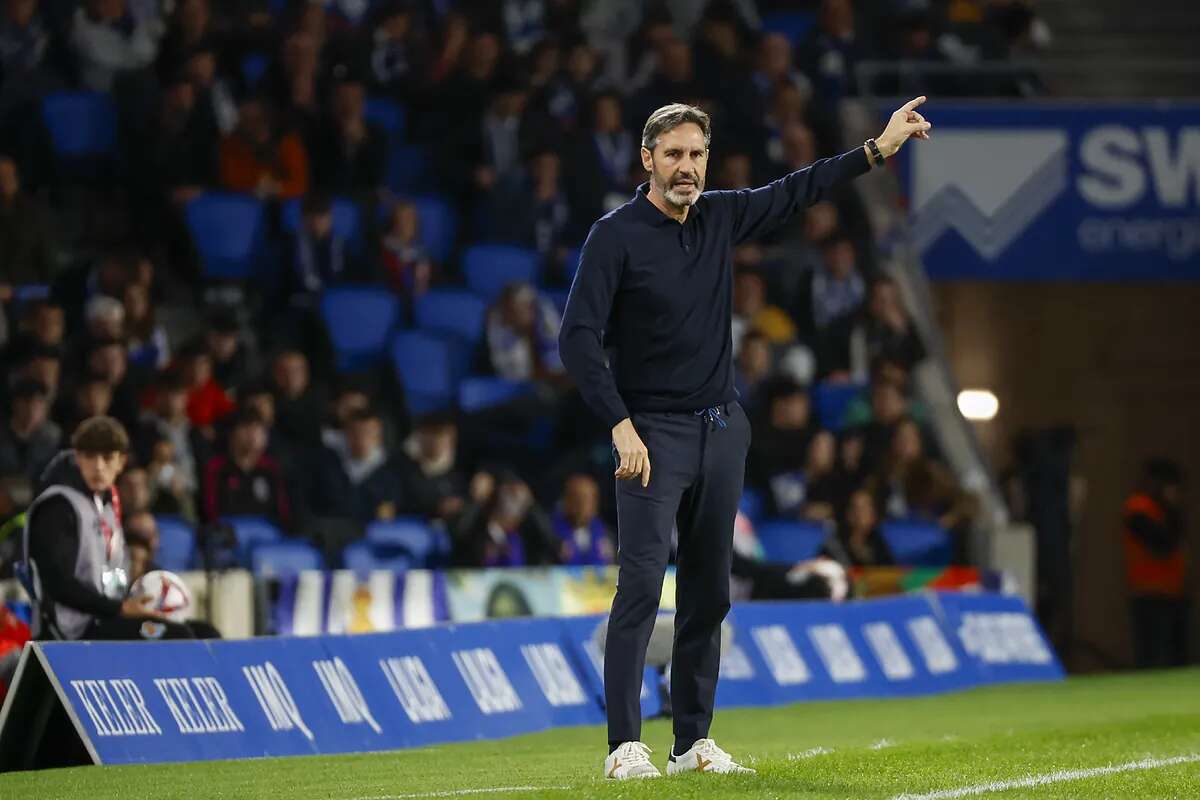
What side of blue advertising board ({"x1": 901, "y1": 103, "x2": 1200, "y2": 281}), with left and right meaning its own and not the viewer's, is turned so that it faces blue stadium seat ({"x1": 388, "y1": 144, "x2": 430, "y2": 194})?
right

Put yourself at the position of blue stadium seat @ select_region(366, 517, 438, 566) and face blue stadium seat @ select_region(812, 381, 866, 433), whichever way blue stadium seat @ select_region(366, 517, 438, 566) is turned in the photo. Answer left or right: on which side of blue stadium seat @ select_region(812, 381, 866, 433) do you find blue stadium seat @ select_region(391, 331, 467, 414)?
left

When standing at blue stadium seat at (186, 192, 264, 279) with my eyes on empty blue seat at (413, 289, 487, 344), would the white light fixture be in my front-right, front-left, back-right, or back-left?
front-left

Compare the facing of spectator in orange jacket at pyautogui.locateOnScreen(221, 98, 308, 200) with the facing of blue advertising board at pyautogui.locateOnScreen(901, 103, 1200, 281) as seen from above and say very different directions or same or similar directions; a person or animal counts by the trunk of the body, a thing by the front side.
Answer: same or similar directions

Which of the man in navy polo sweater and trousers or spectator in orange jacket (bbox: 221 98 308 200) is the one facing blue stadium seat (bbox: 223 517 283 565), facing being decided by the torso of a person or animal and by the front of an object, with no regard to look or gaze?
the spectator in orange jacket

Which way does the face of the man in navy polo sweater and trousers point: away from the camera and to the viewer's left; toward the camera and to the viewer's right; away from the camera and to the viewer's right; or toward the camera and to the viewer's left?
toward the camera and to the viewer's right

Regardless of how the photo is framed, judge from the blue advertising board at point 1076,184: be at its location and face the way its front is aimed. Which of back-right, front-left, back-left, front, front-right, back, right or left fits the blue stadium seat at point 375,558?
front-right

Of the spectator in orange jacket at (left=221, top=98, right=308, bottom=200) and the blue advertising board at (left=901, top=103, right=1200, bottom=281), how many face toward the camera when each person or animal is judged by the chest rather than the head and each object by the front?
2

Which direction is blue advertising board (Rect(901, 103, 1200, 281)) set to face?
toward the camera

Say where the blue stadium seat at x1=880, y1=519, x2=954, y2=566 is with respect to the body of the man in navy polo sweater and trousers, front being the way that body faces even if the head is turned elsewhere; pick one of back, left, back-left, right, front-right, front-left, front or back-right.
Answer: back-left

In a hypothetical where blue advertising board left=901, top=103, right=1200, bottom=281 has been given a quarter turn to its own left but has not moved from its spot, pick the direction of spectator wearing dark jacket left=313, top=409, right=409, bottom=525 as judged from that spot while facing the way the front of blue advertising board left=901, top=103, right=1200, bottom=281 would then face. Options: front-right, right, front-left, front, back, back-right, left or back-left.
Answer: back-right

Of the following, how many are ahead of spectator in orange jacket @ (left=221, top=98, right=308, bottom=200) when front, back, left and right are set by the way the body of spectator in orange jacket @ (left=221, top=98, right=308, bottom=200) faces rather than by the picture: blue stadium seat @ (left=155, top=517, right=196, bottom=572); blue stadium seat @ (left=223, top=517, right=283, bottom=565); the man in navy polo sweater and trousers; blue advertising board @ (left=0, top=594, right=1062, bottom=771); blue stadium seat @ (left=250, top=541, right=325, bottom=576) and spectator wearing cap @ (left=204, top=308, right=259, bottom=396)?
6

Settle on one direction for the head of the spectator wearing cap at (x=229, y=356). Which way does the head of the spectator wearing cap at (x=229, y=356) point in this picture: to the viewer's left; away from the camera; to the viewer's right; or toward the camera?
toward the camera

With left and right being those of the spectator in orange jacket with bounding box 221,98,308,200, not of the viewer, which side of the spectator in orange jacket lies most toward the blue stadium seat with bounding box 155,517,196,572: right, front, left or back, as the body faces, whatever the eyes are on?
front

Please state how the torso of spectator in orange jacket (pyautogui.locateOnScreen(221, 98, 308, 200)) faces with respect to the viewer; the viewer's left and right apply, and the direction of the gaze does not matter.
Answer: facing the viewer

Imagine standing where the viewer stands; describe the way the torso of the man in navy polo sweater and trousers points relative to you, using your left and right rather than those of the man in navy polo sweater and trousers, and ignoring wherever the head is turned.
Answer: facing the viewer and to the right of the viewer
